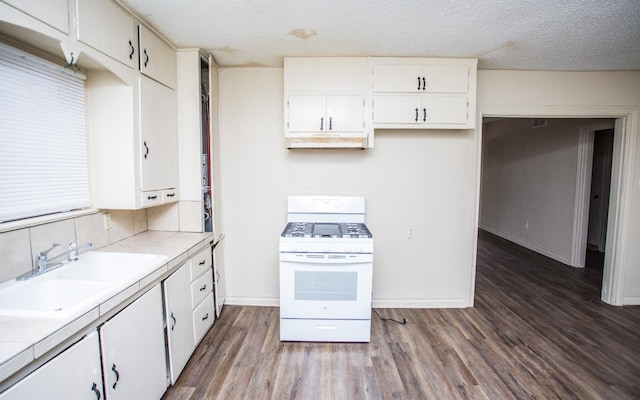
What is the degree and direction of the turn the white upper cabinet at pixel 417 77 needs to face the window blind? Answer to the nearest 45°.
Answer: approximately 45° to its right

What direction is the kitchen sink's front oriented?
to the viewer's right

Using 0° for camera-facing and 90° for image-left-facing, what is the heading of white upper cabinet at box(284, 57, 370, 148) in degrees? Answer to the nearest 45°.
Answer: approximately 0°

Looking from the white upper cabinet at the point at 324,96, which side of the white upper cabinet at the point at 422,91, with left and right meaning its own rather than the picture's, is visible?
right

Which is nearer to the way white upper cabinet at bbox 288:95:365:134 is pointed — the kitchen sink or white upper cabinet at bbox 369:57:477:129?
the kitchen sink
